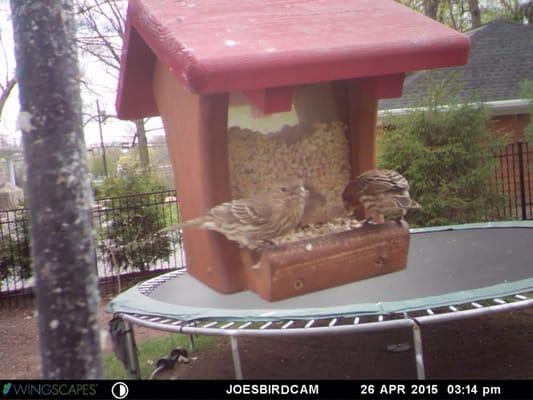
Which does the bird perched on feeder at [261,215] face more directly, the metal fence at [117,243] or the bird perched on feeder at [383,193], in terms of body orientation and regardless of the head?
the bird perched on feeder

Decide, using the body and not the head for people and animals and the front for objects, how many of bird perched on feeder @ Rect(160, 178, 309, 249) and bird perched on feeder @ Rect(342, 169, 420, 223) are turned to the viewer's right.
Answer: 1

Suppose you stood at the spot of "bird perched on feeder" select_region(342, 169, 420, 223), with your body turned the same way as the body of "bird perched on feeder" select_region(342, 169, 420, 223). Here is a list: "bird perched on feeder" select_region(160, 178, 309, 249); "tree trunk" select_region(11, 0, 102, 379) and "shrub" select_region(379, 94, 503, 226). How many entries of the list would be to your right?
1

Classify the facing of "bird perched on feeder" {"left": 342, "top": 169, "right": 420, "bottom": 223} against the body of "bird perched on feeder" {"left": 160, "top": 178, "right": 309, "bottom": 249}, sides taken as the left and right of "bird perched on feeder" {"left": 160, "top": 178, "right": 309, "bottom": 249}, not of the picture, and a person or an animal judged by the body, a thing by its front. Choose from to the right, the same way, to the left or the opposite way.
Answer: the opposite way

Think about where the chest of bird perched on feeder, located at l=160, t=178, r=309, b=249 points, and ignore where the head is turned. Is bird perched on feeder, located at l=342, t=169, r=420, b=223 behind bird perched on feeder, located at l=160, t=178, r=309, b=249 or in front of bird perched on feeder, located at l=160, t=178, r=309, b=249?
in front

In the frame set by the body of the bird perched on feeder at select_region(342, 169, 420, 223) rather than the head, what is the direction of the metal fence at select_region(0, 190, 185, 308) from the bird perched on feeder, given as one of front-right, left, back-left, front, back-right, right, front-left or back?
front-right

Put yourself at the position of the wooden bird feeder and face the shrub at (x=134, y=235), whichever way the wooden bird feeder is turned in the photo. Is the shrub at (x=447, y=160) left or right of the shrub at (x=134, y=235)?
right

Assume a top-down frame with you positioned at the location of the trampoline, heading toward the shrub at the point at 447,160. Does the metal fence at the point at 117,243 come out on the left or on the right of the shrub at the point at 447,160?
left

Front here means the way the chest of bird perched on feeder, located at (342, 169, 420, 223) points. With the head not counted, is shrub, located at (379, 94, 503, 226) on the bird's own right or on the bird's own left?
on the bird's own right

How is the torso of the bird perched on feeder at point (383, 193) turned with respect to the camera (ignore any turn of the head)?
to the viewer's left

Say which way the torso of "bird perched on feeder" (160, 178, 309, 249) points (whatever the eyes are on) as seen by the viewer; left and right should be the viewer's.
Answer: facing to the right of the viewer
